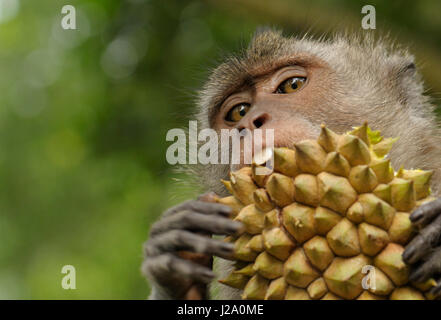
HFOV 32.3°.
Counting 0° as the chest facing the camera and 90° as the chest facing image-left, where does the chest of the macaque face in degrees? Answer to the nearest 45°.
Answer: approximately 45°
